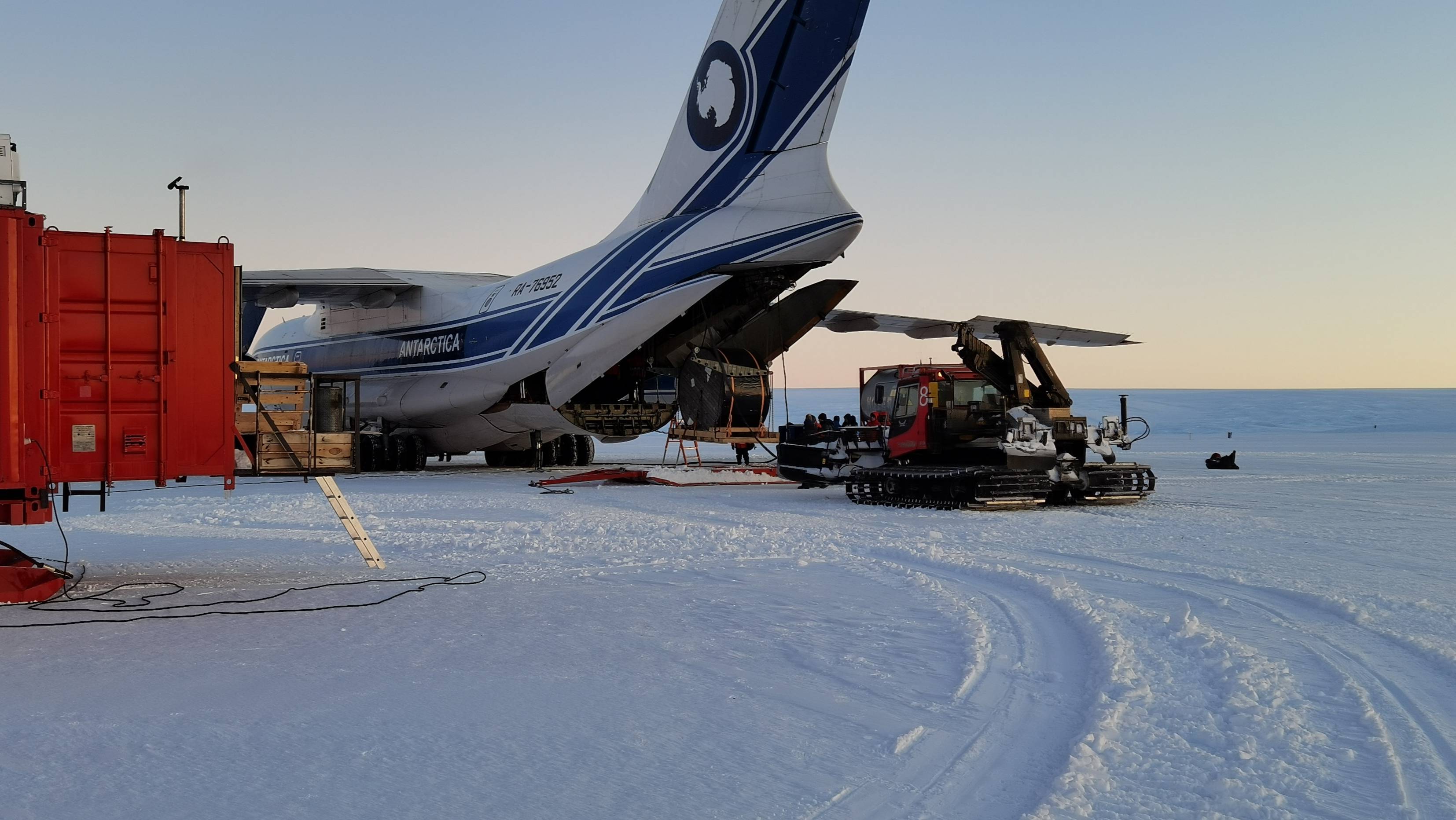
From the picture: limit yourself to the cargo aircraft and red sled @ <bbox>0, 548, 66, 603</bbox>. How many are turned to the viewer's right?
1

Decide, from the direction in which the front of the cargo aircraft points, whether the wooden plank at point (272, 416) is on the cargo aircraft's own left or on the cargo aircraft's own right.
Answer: on the cargo aircraft's own left

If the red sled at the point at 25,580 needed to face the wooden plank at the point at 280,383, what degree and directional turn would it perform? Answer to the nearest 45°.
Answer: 0° — it already faces it

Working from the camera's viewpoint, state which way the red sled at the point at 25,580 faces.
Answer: facing to the right of the viewer

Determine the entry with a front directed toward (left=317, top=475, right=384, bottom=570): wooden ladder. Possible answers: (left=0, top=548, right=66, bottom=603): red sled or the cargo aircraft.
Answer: the red sled

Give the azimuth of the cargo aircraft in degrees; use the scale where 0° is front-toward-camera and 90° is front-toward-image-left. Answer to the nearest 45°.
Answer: approximately 135°

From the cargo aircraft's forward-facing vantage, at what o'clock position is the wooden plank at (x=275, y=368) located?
The wooden plank is roughly at 8 o'clock from the cargo aircraft.

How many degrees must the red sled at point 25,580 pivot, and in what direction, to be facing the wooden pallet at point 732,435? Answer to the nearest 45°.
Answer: approximately 45° to its left
